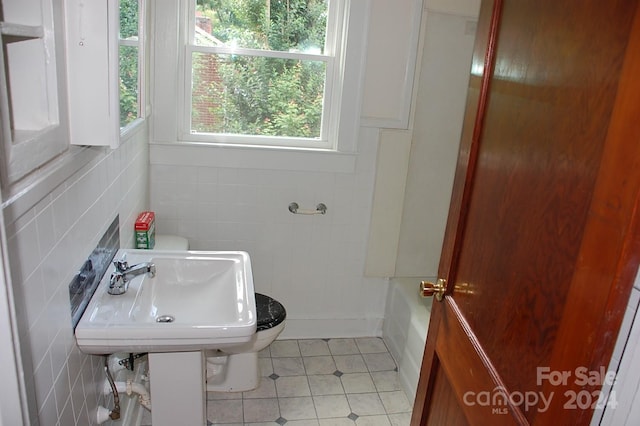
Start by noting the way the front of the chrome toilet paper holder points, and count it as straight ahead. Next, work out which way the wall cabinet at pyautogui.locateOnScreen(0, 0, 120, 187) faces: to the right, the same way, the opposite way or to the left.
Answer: to the left

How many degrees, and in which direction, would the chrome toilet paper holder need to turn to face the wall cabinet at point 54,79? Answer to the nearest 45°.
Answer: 0° — it already faces it

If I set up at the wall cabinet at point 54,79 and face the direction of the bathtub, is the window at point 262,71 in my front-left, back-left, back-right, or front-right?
front-left

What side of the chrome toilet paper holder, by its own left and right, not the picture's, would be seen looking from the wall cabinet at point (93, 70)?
front

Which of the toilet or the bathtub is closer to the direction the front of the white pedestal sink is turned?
the bathtub

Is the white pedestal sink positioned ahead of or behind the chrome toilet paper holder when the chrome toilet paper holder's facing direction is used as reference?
ahead

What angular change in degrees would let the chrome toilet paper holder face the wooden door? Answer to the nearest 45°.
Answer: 0° — it already faces it

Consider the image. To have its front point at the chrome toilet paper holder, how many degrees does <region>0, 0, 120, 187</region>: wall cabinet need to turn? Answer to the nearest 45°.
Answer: approximately 90° to its left

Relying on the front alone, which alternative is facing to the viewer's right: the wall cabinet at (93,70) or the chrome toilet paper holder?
the wall cabinet

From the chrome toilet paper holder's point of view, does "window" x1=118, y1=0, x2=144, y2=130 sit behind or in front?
in front

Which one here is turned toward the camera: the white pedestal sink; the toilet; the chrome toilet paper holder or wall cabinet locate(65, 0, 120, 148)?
the chrome toilet paper holder

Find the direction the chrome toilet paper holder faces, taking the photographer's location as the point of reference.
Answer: facing the viewer

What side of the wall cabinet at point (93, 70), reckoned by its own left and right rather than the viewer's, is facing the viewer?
right

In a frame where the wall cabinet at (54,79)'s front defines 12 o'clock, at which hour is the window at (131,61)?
The window is roughly at 8 o'clock from the wall cabinet.

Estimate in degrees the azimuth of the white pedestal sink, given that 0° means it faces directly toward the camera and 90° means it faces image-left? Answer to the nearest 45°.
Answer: approximately 270°
